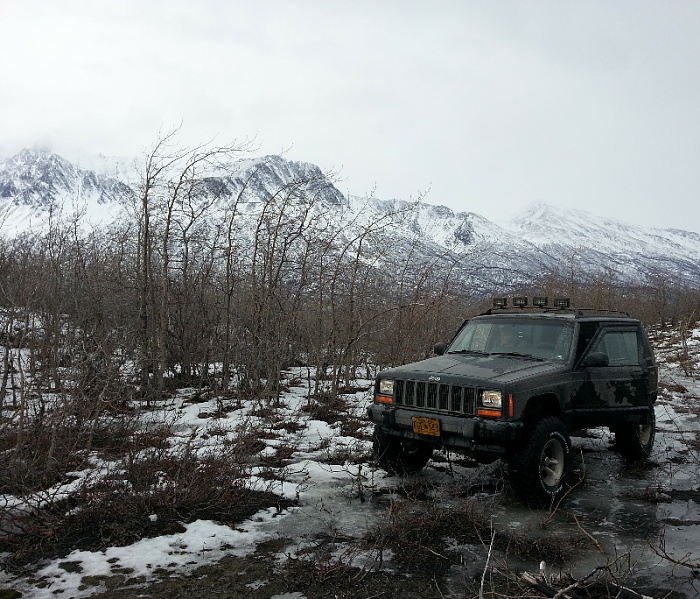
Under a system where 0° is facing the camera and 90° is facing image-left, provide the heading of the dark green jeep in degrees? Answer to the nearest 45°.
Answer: approximately 45°
